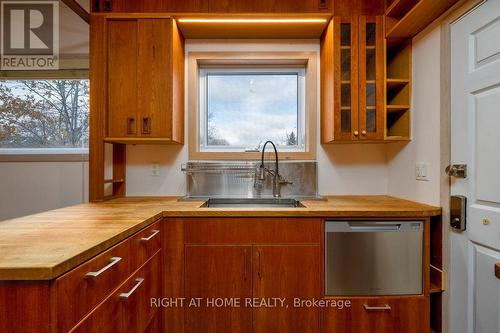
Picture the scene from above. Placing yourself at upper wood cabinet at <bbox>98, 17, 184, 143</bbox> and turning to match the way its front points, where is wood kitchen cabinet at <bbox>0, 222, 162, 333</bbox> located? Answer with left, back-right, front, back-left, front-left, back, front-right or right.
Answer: front

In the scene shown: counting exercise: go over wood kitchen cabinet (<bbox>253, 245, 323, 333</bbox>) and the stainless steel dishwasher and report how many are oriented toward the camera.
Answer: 2

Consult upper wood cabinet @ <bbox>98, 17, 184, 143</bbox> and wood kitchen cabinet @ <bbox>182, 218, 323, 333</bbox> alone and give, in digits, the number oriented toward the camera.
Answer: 2

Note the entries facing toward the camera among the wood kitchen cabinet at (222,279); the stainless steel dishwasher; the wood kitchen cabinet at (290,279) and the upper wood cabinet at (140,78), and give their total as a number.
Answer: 4

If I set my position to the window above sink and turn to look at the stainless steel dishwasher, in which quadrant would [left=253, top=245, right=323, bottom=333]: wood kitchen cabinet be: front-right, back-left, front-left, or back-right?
front-right

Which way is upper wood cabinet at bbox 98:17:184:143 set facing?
toward the camera

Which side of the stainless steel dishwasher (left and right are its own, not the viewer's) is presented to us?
front

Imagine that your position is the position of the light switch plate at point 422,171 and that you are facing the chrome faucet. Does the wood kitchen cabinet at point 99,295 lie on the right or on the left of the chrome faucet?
left

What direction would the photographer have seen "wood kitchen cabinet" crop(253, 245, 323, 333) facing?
facing the viewer
